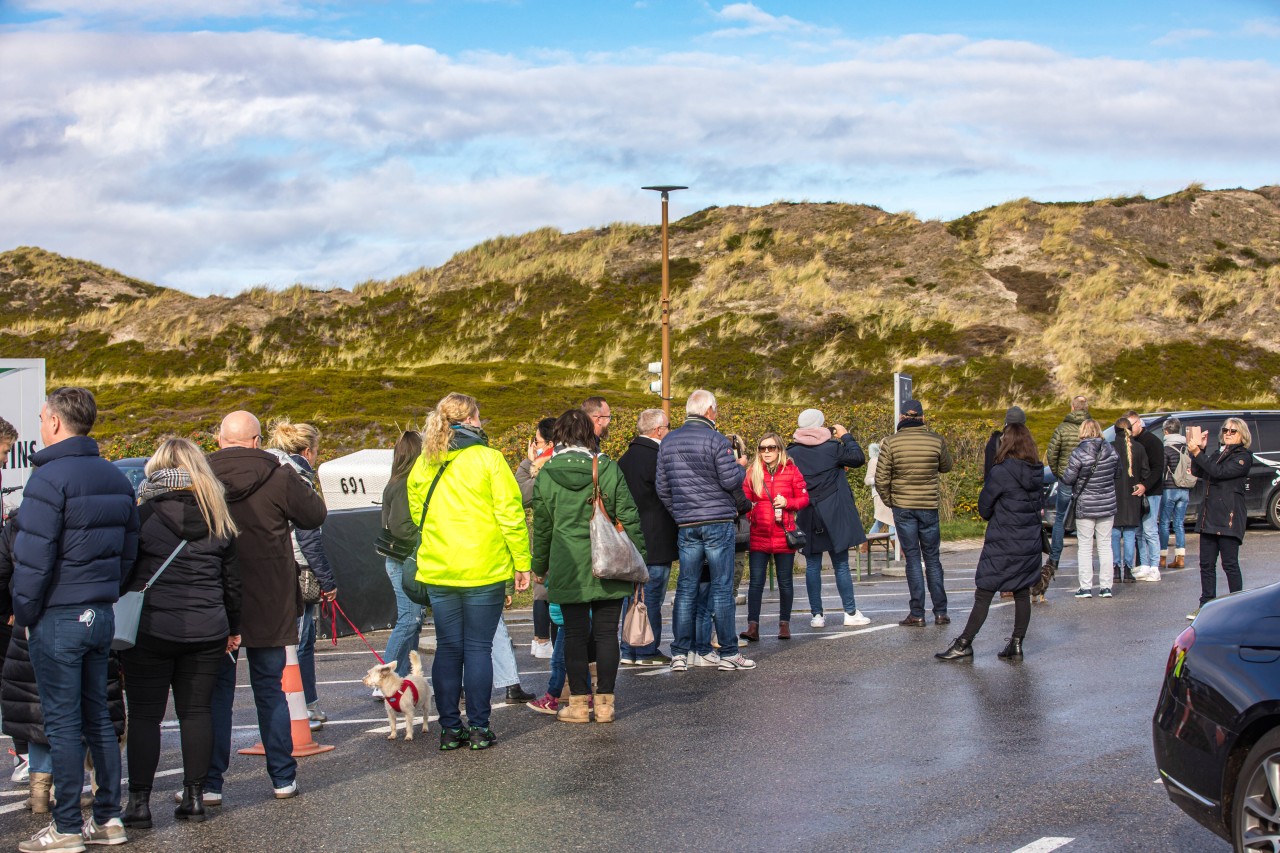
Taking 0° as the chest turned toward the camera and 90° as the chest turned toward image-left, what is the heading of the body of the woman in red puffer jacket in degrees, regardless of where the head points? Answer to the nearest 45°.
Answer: approximately 0°

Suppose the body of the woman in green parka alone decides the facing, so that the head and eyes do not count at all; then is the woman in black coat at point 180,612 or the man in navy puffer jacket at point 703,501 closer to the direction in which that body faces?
the man in navy puffer jacket

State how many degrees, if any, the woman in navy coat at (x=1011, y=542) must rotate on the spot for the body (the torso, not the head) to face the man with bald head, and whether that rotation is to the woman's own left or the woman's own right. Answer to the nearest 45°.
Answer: approximately 90° to the woman's own left

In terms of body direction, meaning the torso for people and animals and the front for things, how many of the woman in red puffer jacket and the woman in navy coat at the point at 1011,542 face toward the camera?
1

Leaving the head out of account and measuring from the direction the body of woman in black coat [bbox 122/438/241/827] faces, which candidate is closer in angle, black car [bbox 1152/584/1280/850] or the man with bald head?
the man with bald head

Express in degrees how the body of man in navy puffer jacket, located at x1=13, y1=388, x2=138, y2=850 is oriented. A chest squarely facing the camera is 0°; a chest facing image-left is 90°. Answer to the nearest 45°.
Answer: approximately 135°

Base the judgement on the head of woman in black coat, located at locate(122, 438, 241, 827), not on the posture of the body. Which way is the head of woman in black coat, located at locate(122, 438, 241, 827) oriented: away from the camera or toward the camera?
away from the camera

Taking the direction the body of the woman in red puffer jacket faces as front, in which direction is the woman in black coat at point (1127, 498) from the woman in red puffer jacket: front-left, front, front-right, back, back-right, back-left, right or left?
back-left

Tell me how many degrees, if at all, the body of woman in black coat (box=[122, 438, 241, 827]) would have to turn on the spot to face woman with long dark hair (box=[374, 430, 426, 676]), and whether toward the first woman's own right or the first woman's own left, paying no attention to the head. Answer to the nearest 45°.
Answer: approximately 45° to the first woman's own right

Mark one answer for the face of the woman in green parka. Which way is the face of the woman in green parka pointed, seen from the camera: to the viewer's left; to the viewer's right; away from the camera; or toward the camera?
away from the camera

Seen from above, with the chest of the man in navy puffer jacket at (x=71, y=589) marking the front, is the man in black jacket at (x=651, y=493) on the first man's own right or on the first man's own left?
on the first man's own right

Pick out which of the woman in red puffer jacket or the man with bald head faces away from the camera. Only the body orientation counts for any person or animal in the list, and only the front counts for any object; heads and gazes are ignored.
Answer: the man with bald head

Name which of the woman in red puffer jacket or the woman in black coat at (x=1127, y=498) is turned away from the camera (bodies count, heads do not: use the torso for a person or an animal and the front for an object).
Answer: the woman in black coat

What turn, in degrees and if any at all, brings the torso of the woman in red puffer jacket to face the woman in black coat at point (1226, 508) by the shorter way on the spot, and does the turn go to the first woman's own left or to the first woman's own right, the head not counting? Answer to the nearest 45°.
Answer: approximately 90° to the first woman's own left

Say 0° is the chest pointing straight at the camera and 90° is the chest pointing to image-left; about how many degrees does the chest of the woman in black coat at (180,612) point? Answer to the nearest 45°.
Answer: approximately 180°
